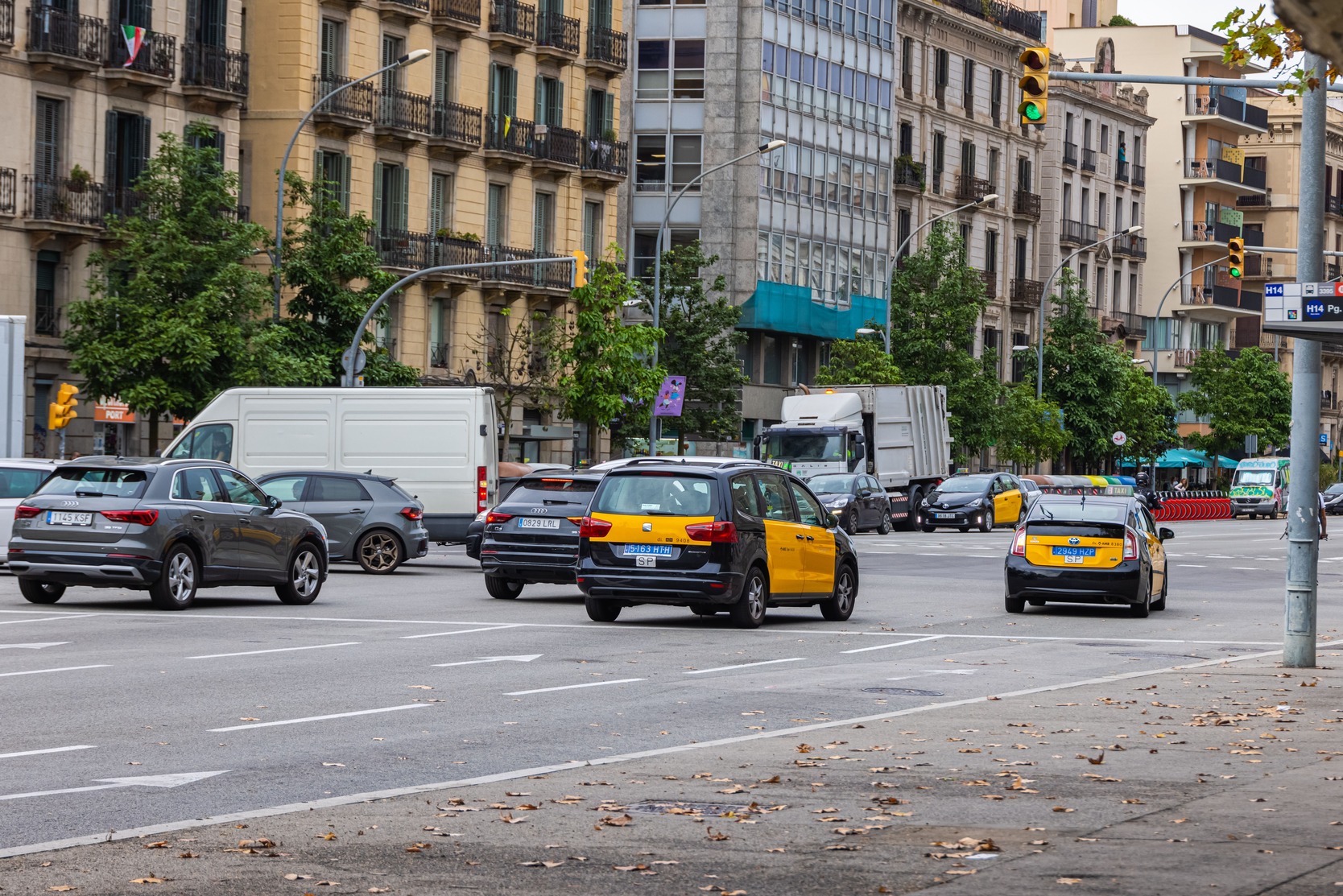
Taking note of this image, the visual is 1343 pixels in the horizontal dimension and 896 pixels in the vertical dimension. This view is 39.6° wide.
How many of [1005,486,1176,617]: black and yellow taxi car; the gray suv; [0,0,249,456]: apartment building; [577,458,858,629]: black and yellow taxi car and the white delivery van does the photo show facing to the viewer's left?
1

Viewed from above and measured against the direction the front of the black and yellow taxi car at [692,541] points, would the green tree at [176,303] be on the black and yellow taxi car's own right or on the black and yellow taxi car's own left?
on the black and yellow taxi car's own left

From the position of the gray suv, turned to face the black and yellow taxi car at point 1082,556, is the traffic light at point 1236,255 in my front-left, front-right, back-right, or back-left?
front-left

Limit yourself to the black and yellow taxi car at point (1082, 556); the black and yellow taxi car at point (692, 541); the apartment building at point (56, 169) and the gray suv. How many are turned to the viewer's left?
0

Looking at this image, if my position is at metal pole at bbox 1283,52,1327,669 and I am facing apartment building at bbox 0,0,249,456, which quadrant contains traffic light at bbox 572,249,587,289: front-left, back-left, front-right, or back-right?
front-right

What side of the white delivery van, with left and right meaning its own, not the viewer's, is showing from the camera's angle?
left

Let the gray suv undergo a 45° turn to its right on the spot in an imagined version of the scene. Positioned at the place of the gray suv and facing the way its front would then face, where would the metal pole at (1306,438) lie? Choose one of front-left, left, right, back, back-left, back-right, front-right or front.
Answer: front-right

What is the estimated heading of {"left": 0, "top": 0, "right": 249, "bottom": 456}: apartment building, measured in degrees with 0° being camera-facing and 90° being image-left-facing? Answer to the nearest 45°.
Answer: approximately 315°

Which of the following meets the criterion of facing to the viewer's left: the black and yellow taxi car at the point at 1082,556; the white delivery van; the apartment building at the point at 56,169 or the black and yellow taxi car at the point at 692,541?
the white delivery van

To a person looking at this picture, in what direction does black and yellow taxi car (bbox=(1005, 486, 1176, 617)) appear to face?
facing away from the viewer

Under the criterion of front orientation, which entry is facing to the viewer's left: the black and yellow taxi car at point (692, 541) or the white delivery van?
the white delivery van

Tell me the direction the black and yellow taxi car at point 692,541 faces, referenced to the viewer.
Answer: facing away from the viewer and to the right of the viewer

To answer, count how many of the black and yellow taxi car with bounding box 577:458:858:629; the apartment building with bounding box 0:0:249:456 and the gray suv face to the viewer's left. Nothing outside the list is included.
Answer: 0

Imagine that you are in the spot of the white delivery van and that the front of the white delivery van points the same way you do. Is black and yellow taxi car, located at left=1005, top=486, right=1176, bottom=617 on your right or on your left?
on your left

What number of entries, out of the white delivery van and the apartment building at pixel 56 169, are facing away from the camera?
0

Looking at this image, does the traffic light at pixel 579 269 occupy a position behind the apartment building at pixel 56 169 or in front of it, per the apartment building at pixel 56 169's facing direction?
in front
